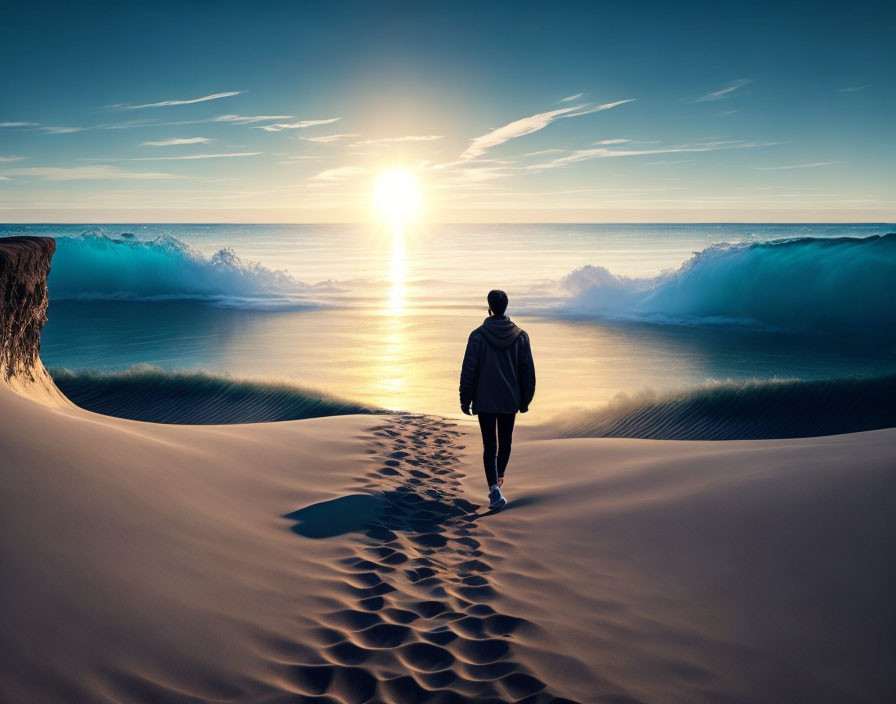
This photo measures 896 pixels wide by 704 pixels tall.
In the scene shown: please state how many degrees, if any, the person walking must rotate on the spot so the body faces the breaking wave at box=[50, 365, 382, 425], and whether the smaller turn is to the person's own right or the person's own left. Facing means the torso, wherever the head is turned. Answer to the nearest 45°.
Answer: approximately 45° to the person's own left

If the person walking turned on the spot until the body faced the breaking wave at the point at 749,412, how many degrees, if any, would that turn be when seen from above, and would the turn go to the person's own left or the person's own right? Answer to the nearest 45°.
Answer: approximately 45° to the person's own right

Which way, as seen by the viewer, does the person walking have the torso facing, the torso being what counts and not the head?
away from the camera

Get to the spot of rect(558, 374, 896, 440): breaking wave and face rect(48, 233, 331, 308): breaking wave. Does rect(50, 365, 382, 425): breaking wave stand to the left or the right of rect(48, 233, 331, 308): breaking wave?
left

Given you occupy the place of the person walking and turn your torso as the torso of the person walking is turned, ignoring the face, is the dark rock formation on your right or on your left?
on your left

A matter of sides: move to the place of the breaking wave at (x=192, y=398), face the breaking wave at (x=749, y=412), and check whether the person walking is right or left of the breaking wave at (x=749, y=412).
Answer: right
